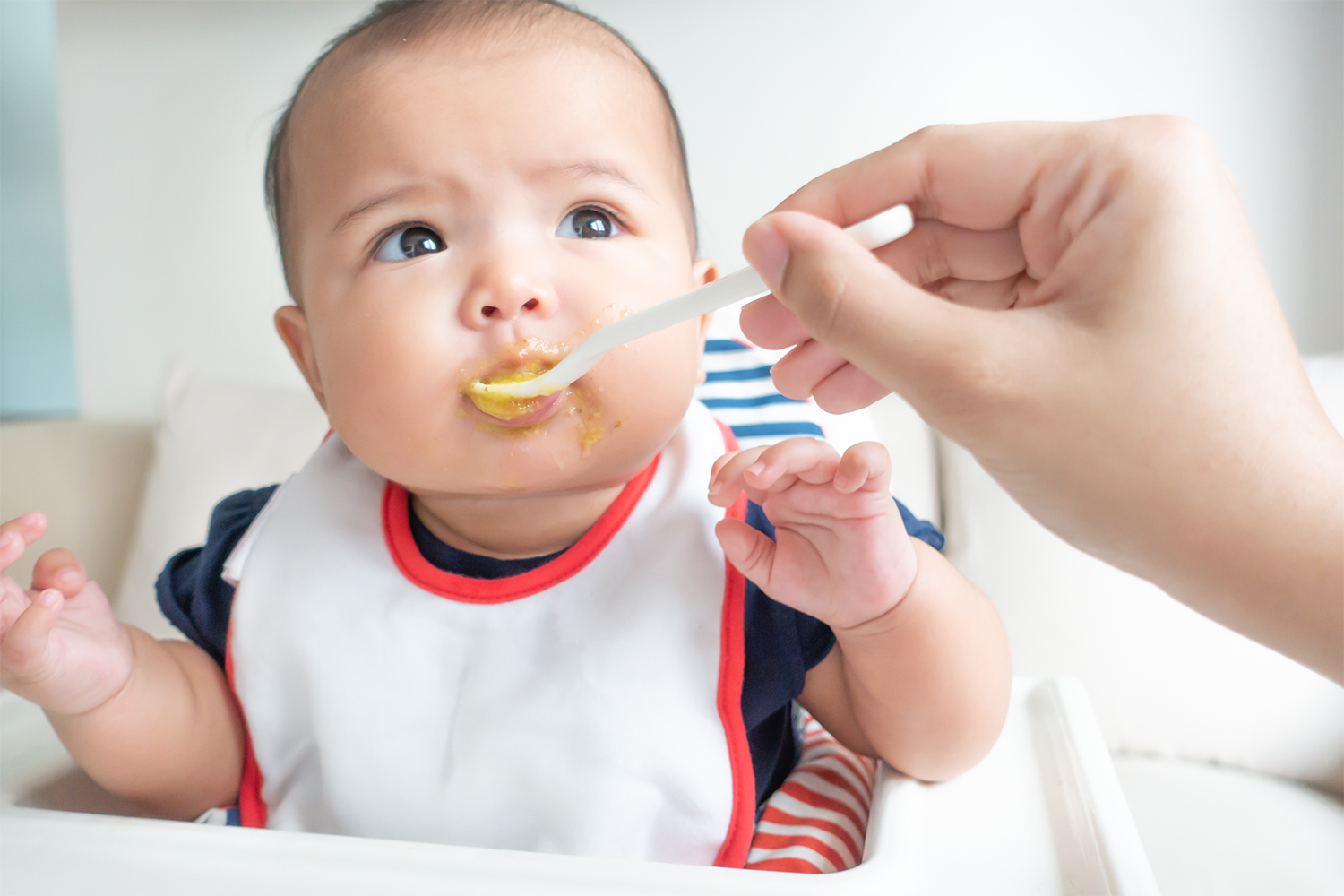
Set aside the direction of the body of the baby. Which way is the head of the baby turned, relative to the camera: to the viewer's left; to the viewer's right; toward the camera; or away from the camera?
toward the camera

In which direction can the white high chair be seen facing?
toward the camera

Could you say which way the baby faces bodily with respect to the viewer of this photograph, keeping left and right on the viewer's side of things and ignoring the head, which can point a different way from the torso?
facing the viewer
